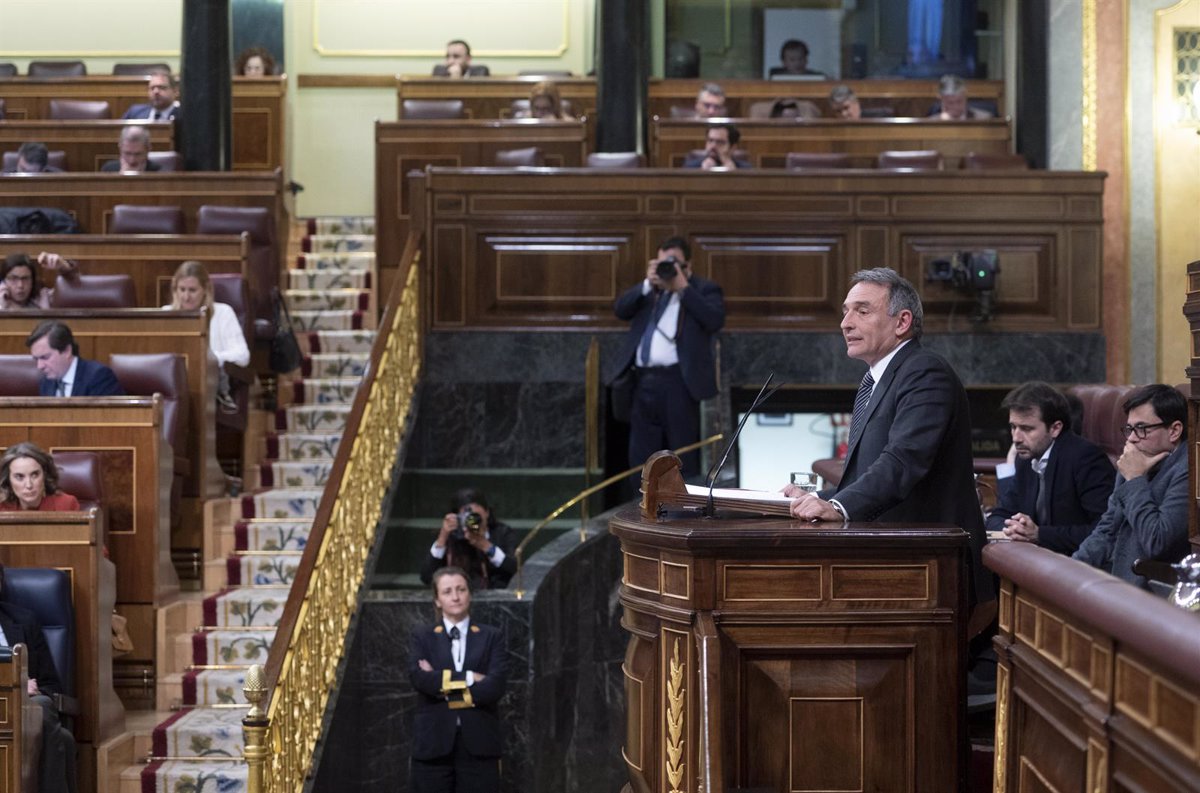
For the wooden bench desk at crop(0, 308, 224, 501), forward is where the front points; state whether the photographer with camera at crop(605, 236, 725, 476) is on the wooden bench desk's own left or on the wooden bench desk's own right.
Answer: on the wooden bench desk's own left
